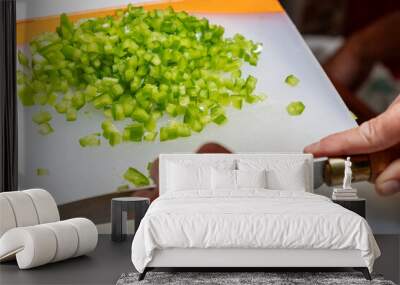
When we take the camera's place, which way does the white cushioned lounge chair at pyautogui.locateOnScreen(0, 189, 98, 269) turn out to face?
facing the viewer and to the right of the viewer

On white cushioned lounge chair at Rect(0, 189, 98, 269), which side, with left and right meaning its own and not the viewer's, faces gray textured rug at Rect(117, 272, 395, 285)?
front

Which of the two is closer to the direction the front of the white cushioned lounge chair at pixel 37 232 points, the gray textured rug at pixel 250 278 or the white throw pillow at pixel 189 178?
the gray textured rug

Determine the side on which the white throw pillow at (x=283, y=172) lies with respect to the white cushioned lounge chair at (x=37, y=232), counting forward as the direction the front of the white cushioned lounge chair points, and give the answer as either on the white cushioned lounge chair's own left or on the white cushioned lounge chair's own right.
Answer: on the white cushioned lounge chair's own left
